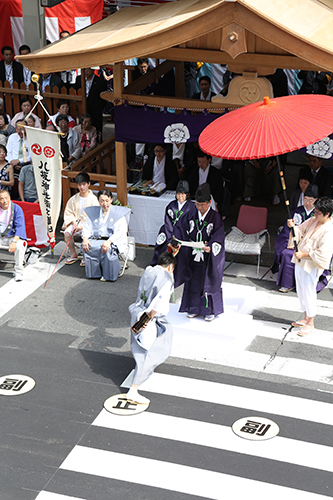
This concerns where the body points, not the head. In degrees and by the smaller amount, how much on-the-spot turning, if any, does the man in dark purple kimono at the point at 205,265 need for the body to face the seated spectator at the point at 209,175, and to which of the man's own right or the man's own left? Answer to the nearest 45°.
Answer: approximately 135° to the man's own right

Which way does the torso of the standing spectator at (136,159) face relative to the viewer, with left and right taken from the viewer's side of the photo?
facing the viewer

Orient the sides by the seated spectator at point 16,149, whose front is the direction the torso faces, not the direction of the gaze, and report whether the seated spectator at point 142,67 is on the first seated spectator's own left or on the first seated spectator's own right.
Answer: on the first seated spectator's own left

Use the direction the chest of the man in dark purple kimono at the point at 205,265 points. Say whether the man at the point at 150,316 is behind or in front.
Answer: in front

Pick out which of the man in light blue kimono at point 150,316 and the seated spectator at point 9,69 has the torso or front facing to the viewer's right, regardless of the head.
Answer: the man in light blue kimono

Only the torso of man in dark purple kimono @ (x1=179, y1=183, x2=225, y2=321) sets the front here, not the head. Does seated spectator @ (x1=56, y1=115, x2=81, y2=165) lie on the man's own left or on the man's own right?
on the man's own right

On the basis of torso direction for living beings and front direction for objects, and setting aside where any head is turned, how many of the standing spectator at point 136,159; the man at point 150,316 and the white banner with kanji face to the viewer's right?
1

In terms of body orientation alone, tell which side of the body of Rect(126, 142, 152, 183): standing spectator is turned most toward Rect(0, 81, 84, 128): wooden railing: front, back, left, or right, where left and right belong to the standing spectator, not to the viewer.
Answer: right

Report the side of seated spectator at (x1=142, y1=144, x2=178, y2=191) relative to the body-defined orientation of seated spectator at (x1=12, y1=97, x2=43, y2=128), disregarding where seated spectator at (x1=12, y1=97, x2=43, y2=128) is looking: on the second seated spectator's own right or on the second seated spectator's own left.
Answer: on the second seated spectator's own left

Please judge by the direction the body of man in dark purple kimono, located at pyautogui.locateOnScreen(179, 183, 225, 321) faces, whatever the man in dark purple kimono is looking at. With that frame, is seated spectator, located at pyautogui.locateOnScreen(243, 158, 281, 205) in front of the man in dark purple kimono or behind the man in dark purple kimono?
behind

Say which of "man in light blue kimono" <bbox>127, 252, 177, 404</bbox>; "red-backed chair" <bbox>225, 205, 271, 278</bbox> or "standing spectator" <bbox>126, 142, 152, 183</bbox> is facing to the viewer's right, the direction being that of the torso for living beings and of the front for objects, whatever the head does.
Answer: the man in light blue kimono

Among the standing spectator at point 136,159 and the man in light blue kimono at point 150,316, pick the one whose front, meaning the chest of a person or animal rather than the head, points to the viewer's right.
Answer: the man in light blue kimono

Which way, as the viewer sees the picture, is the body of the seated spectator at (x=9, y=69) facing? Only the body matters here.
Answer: toward the camera
